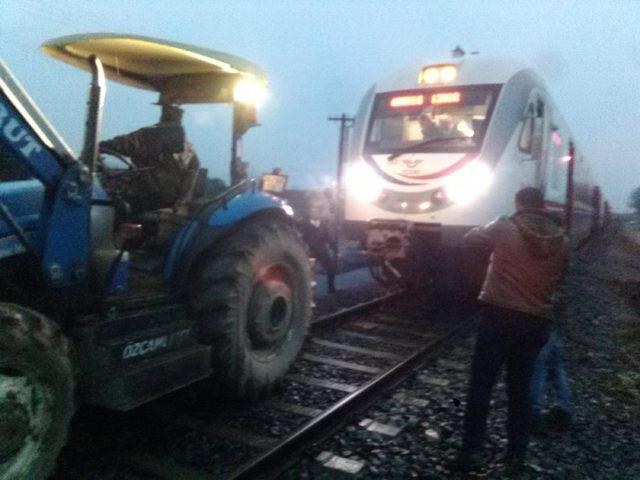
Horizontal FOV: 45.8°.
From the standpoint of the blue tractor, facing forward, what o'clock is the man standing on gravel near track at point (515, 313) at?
The man standing on gravel near track is roughly at 8 o'clock from the blue tractor.

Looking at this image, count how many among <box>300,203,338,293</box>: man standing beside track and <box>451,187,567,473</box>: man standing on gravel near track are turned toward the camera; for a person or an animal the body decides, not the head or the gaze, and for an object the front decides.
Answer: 1

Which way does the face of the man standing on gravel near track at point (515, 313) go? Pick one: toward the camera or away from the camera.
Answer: away from the camera

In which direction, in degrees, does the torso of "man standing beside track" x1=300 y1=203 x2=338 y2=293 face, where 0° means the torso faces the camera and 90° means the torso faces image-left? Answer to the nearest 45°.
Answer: approximately 0°

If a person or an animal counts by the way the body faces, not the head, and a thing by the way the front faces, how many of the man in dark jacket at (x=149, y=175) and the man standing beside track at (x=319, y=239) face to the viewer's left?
1

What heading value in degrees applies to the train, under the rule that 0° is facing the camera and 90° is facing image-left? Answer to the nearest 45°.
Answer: approximately 45°

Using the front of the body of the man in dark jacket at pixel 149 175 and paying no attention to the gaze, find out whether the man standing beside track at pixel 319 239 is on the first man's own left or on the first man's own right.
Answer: on the first man's own right

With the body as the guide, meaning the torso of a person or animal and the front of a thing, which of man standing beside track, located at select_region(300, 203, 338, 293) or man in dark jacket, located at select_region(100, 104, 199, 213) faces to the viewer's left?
the man in dark jacket

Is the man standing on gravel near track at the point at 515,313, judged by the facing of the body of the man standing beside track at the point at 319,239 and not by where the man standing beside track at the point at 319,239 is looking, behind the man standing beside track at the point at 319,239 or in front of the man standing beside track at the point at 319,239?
in front

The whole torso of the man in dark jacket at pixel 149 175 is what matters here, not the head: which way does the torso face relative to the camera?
to the viewer's left

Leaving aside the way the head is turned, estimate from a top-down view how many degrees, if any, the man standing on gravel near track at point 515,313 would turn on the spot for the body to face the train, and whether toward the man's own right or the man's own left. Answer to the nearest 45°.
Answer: approximately 45° to the man's own right
